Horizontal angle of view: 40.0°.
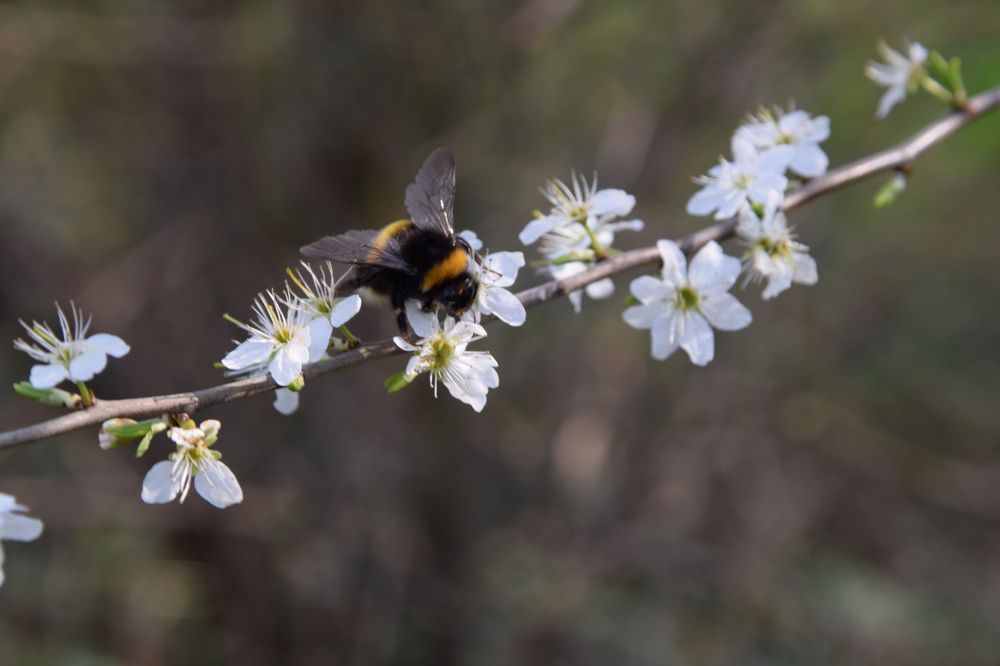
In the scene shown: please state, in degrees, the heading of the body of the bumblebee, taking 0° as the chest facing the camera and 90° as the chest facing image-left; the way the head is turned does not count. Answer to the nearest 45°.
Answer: approximately 315°
